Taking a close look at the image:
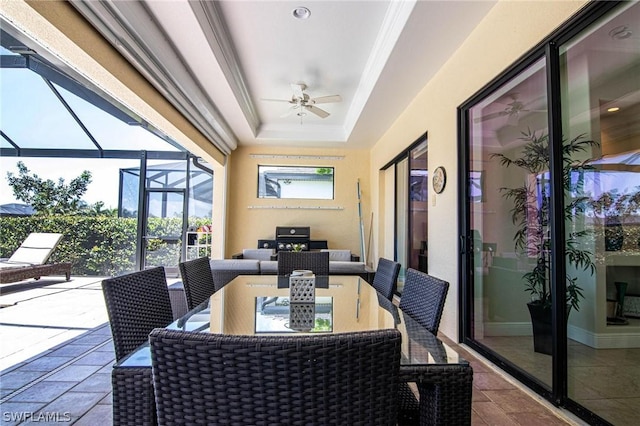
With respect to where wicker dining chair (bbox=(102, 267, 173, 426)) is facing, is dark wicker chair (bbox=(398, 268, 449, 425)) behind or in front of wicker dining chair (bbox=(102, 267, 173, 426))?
in front

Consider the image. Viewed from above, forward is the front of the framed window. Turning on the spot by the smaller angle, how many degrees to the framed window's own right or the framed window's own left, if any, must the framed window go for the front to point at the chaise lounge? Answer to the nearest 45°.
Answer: approximately 90° to the framed window's own right

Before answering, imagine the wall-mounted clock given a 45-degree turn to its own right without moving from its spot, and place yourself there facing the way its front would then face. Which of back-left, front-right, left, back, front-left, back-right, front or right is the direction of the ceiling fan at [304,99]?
front

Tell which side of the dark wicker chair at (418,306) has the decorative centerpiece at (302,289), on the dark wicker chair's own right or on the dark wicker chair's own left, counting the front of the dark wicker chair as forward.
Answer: on the dark wicker chair's own right

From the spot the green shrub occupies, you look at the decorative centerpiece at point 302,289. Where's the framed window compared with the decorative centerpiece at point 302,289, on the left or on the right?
left

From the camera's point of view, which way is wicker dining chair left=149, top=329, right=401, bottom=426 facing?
away from the camera

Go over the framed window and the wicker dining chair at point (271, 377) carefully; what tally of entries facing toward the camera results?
1

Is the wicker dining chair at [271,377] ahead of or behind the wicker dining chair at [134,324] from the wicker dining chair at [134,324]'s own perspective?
ahead

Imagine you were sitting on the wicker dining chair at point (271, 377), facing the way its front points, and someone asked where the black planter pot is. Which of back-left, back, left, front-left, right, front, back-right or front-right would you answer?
front-right

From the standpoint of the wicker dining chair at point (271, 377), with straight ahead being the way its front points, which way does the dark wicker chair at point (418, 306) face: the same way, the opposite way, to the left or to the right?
to the left

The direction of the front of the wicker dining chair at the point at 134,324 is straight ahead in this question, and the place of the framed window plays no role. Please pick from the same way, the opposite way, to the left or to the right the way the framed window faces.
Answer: to the right
